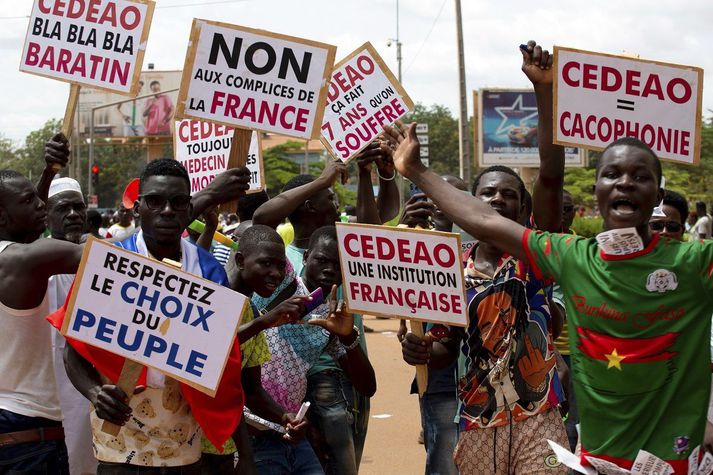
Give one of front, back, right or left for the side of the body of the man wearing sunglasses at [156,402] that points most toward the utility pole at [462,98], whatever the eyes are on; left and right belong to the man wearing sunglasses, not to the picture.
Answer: back

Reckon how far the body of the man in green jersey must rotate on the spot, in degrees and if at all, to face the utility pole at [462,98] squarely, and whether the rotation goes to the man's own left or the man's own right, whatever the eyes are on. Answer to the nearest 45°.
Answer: approximately 180°

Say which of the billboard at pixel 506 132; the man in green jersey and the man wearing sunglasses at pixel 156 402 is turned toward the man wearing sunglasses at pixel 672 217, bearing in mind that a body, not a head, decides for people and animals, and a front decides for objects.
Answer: the billboard

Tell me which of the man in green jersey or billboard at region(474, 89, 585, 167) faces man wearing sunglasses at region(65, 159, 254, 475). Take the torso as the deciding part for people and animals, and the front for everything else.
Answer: the billboard

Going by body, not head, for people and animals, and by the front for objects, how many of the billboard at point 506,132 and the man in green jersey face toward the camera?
2

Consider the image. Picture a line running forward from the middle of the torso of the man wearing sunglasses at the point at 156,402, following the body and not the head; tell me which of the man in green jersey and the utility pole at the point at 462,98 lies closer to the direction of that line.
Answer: the man in green jersey

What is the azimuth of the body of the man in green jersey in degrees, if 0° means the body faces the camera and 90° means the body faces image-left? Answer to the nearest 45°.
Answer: approximately 0°
